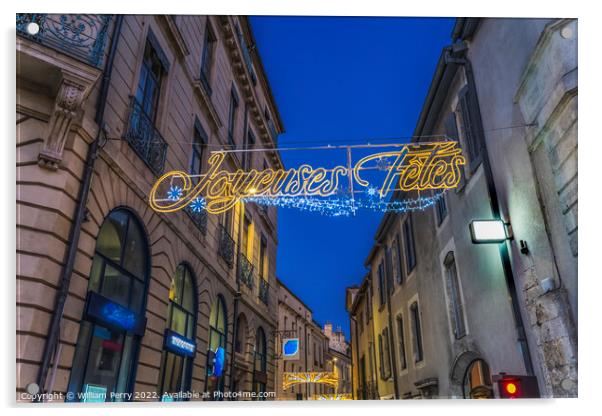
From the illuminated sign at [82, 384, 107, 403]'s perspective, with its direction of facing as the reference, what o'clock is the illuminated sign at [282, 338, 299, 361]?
the illuminated sign at [282, 338, 299, 361] is roughly at 9 o'clock from the illuminated sign at [82, 384, 107, 403].

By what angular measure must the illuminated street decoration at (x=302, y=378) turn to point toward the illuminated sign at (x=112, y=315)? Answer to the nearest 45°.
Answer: approximately 45° to its right

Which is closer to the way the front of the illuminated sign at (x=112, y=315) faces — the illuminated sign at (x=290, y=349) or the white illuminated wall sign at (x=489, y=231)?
the white illuminated wall sign

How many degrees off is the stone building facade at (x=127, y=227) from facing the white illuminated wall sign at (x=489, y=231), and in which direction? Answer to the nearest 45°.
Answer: approximately 45° to its left

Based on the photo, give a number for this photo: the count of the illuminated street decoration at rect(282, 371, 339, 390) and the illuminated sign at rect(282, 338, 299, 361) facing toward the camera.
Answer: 2

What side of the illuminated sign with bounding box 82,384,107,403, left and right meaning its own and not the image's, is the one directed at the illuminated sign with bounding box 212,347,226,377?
left

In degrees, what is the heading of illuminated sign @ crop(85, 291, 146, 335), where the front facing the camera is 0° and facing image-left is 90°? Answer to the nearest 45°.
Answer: approximately 315°

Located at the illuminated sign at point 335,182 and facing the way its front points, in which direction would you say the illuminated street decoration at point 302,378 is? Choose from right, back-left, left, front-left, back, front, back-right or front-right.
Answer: back

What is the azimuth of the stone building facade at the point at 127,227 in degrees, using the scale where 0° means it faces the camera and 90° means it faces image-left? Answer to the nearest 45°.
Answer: approximately 315°

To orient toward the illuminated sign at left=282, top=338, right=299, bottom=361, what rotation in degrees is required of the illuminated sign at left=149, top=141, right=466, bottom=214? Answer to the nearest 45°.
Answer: approximately 180°
